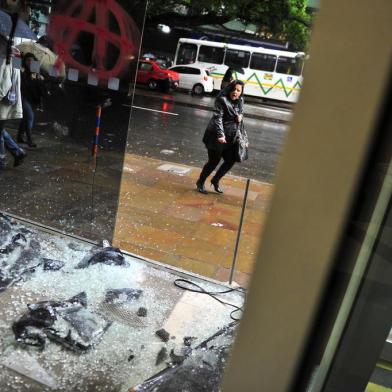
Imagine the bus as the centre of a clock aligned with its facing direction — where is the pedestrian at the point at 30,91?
The pedestrian is roughly at 9 o'clock from the bus.

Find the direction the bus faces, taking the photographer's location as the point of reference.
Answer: facing to the left of the viewer

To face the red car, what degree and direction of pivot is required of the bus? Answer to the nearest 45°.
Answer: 0° — it already faces it

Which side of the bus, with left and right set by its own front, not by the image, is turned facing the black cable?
left

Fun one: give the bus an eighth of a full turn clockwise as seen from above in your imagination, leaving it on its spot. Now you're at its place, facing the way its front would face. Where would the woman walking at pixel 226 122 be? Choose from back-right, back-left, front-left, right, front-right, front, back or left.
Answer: back-left

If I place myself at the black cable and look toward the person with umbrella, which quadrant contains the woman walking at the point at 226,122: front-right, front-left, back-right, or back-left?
front-right

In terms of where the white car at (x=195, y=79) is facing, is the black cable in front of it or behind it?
behind

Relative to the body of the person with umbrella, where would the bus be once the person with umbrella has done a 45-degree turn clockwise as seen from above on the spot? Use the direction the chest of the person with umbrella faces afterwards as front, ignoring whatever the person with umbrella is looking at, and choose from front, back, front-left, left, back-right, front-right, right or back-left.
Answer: right

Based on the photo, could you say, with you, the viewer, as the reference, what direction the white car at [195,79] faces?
facing away from the viewer and to the left of the viewer
